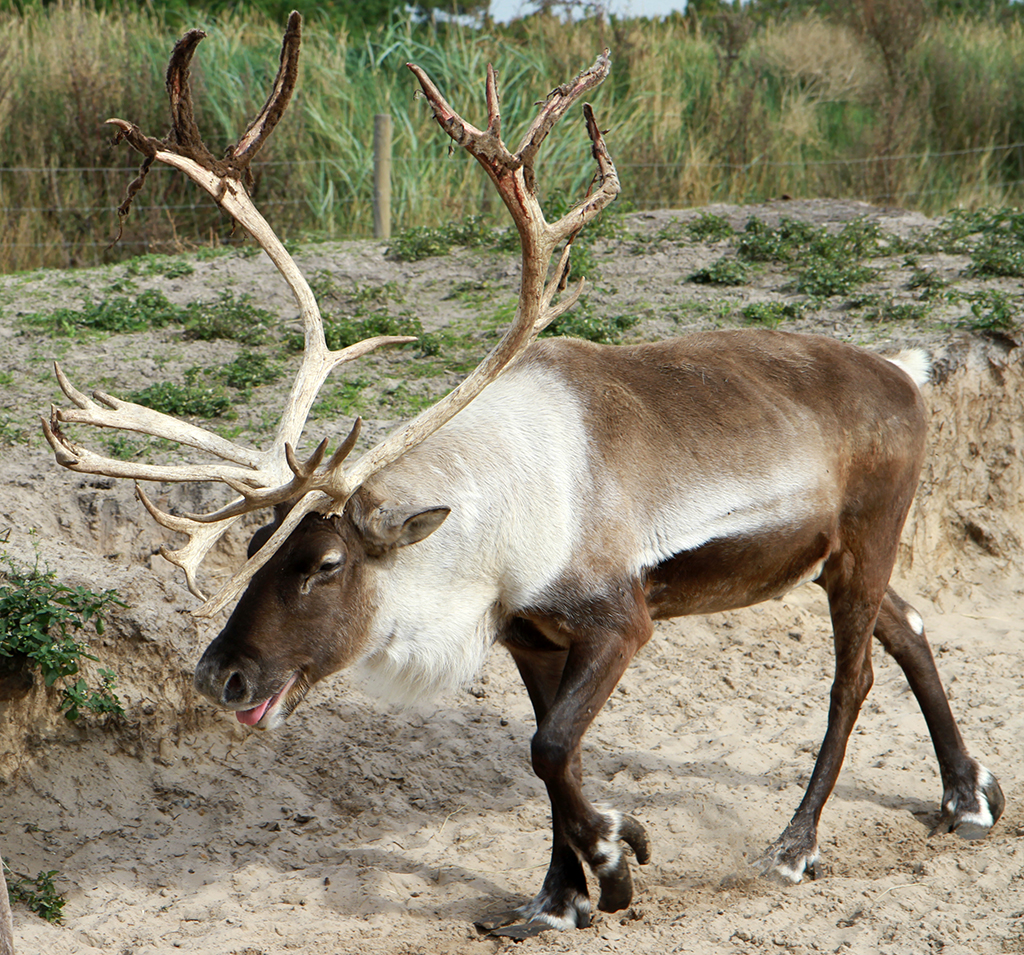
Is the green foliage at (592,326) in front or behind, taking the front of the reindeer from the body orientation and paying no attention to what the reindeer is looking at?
behind

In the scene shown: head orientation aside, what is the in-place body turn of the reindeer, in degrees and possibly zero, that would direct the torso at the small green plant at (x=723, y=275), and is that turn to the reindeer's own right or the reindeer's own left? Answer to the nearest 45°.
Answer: approximately 135° to the reindeer's own right

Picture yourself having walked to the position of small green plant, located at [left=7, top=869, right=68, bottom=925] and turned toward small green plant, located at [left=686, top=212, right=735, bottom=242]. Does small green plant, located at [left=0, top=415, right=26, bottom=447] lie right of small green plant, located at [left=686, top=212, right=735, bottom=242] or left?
left

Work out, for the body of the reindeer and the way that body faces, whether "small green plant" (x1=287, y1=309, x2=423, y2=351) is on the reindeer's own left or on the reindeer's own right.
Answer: on the reindeer's own right

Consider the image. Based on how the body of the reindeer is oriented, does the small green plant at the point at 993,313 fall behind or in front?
behind

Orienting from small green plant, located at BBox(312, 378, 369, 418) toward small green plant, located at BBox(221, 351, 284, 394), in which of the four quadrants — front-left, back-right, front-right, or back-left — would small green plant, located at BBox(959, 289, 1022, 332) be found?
back-right

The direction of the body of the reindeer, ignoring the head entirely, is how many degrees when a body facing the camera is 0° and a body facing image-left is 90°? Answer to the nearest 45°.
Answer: approximately 45°

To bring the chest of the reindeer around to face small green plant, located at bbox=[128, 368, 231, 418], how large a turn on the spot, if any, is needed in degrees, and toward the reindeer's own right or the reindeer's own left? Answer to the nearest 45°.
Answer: approximately 90° to the reindeer's own right

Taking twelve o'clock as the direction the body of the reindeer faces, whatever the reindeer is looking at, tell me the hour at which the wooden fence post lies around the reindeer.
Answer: The wooden fence post is roughly at 4 o'clock from the reindeer.

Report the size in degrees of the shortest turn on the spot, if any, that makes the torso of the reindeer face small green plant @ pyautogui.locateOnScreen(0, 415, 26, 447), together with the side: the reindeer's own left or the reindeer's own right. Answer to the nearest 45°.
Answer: approximately 90° to the reindeer's own right

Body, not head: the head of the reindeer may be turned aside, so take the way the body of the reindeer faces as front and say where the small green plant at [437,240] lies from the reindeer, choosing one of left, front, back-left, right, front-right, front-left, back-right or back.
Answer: back-right

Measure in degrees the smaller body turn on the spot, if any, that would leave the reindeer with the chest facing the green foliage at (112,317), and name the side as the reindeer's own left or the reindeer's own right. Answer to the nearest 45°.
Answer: approximately 90° to the reindeer's own right

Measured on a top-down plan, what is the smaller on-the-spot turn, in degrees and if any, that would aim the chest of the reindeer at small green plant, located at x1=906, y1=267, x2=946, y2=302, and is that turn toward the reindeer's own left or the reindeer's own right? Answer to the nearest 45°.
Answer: approximately 180°
